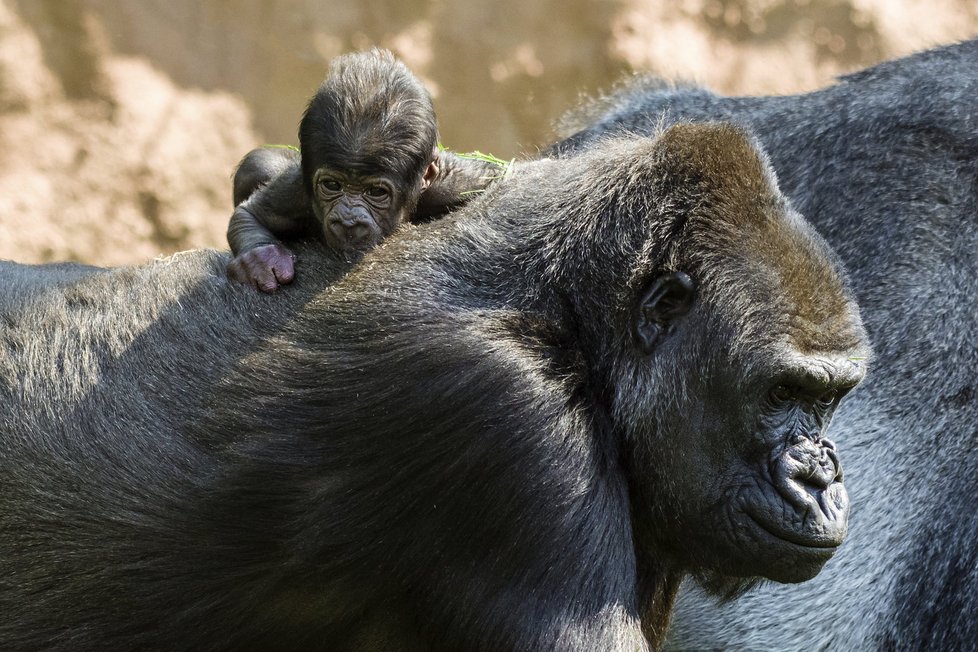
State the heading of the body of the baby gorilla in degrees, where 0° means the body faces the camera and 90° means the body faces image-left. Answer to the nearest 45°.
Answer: approximately 0°

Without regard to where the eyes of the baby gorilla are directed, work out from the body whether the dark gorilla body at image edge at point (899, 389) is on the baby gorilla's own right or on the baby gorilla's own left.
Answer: on the baby gorilla's own left

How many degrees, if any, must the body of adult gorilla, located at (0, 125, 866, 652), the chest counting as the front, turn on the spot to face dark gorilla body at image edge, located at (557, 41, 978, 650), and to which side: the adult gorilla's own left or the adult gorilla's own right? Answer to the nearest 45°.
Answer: approximately 45° to the adult gorilla's own left

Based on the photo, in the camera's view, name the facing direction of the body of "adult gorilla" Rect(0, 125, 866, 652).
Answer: to the viewer's right
